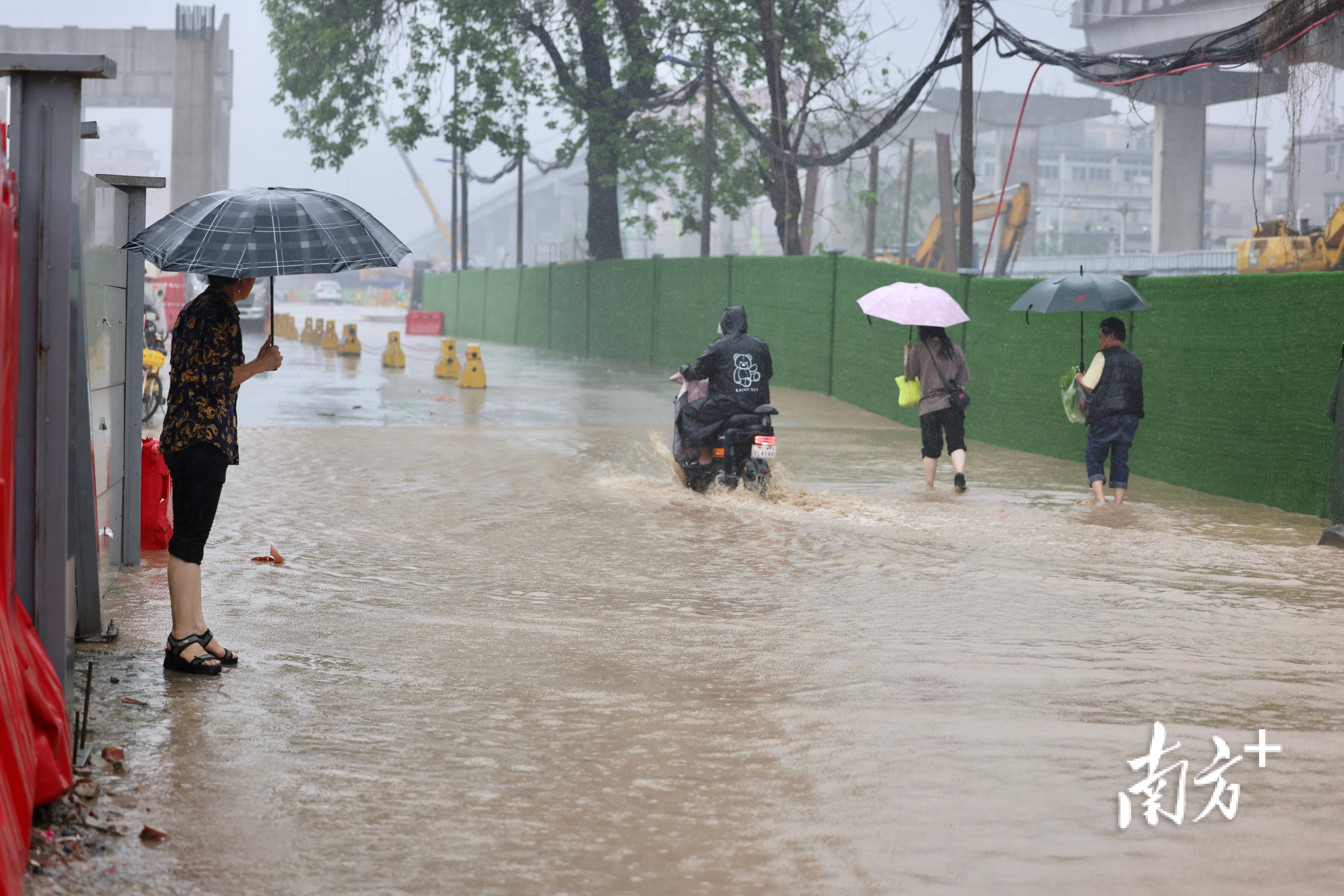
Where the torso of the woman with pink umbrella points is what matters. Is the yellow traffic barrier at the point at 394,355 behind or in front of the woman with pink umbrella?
in front

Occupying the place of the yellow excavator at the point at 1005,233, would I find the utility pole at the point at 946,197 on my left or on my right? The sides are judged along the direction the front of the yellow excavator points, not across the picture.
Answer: on my right

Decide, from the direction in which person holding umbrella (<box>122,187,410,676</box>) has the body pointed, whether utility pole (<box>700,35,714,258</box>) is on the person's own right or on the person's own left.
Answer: on the person's own left

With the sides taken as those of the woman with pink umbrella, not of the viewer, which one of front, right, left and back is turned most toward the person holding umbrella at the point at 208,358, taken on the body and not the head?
back

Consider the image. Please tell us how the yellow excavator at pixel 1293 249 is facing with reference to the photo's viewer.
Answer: facing to the right of the viewer

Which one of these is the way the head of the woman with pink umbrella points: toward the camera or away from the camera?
away from the camera

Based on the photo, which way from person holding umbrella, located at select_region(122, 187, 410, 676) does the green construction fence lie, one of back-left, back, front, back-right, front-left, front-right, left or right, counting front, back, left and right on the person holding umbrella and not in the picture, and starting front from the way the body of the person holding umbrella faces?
front-left

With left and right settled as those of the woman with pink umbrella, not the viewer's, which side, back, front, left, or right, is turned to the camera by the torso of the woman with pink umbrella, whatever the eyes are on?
back

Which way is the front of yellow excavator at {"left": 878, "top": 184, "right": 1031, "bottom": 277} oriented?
to the viewer's right

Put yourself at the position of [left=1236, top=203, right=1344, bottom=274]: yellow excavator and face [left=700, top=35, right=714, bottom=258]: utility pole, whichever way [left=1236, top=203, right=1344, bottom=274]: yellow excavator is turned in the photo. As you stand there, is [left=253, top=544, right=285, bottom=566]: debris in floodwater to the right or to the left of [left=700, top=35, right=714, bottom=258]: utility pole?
left

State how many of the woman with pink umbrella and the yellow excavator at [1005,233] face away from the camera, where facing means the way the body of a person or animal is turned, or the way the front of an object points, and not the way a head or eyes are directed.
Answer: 1

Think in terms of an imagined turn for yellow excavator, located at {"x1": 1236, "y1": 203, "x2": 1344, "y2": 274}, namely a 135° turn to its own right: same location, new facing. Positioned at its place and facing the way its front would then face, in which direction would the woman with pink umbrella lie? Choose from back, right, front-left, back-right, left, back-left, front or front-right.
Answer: front-left

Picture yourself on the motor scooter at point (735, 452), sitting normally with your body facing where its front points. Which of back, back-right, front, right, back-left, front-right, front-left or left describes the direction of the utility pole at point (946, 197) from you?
front-right

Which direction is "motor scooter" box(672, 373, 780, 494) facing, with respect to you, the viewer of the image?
facing away from the viewer and to the left of the viewer

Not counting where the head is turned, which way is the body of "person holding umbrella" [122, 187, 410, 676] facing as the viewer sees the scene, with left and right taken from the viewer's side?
facing to the right of the viewer

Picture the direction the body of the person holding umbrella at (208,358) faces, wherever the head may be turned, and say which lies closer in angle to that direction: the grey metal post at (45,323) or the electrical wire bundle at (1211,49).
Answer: the electrical wire bundle
